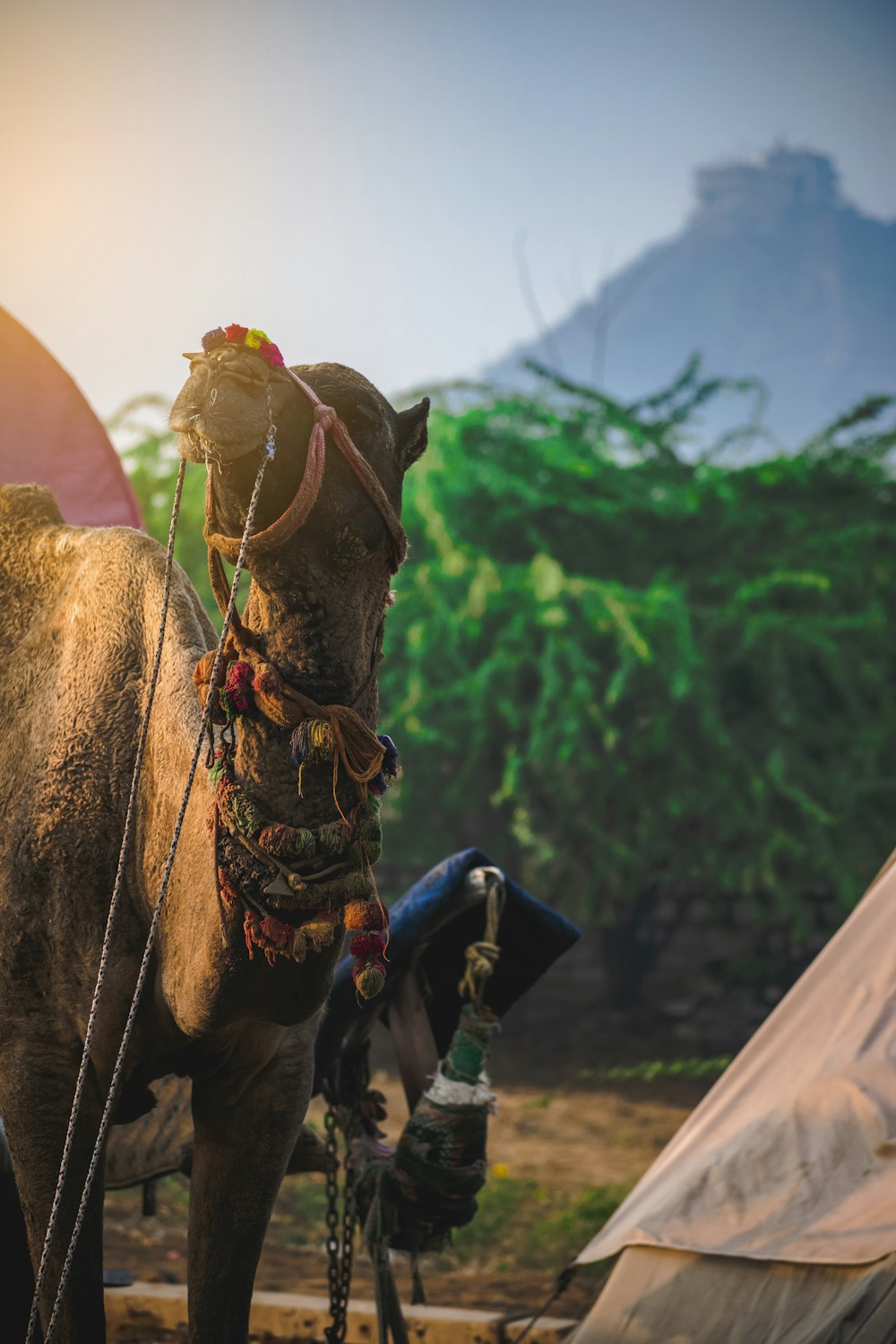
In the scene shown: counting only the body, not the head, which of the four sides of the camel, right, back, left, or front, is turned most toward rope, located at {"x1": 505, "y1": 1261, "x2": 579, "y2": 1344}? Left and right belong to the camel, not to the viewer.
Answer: left

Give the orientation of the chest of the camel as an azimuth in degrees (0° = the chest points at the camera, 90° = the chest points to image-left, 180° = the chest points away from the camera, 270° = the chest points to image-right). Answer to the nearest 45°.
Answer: approximately 315°

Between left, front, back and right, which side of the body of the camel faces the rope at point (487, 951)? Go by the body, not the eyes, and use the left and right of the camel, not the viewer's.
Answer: left

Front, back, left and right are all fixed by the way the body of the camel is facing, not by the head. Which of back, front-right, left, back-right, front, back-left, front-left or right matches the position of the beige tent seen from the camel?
left

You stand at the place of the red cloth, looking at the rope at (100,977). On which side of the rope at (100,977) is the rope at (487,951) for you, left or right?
left
